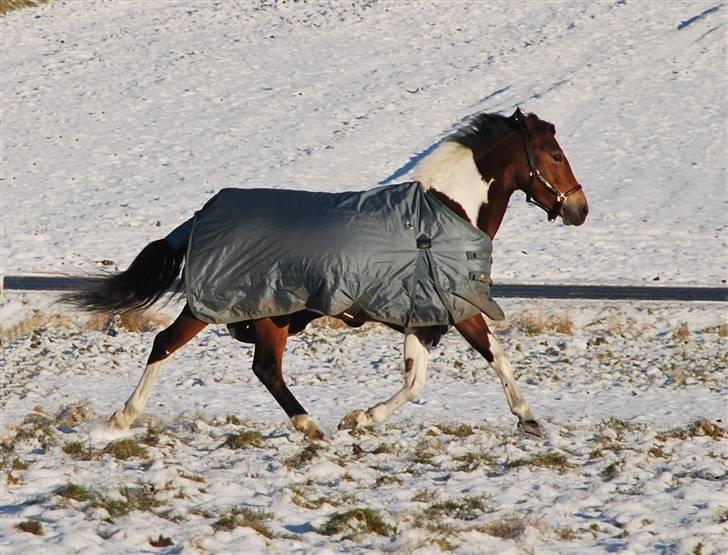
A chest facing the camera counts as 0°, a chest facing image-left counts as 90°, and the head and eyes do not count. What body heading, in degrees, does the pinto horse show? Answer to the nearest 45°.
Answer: approximately 270°
